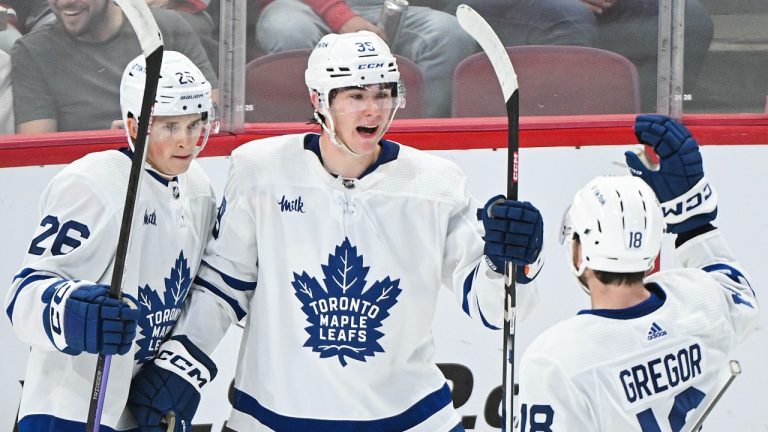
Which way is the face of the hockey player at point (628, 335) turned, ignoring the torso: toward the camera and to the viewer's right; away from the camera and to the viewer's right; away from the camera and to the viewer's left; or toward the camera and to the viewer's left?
away from the camera and to the viewer's left

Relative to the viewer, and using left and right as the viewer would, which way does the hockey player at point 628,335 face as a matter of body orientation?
facing away from the viewer and to the left of the viewer

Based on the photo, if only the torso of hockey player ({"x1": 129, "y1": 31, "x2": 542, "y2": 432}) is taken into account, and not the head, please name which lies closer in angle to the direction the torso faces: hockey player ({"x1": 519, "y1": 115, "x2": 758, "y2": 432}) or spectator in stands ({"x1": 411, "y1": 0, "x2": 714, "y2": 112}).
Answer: the hockey player

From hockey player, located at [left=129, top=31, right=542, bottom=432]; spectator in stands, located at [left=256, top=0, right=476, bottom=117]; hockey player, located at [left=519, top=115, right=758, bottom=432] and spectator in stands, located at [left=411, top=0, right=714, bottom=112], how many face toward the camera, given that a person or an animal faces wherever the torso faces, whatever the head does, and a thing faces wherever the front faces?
3

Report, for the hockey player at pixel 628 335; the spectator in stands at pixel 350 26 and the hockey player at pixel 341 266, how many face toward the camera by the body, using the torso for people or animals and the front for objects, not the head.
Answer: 2

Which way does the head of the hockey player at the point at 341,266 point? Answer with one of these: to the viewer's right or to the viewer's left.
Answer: to the viewer's right

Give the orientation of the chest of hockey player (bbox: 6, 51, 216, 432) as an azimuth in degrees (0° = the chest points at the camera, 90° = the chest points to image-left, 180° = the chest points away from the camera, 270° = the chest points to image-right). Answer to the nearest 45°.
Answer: approximately 315°

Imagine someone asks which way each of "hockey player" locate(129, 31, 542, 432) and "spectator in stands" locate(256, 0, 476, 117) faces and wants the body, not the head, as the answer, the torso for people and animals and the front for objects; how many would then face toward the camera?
2
